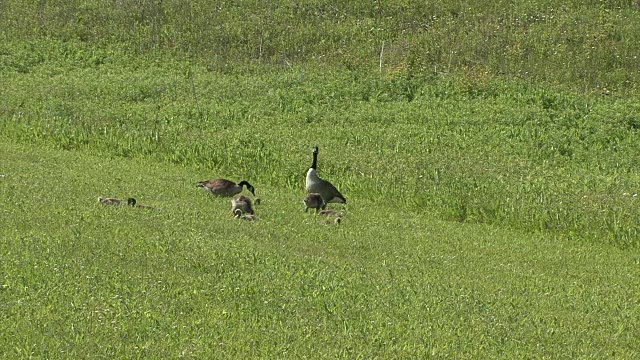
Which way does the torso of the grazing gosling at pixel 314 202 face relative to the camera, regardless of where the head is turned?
to the viewer's left

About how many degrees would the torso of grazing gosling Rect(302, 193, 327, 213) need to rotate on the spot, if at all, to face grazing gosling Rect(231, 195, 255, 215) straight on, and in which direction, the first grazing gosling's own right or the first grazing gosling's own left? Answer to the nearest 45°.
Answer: approximately 45° to the first grazing gosling's own left

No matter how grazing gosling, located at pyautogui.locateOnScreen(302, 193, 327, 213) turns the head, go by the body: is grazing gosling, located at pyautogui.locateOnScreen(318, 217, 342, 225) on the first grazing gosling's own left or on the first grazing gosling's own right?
on the first grazing gosling's own left

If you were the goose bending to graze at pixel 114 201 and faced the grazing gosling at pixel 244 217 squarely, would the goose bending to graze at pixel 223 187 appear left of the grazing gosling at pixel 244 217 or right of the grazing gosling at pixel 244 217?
left

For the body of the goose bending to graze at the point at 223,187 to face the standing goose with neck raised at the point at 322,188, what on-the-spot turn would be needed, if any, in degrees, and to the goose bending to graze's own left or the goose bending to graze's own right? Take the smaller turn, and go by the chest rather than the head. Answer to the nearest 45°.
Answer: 0° — it already faces it

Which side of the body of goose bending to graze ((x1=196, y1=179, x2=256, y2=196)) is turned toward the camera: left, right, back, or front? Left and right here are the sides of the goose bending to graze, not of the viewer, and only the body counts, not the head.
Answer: right
